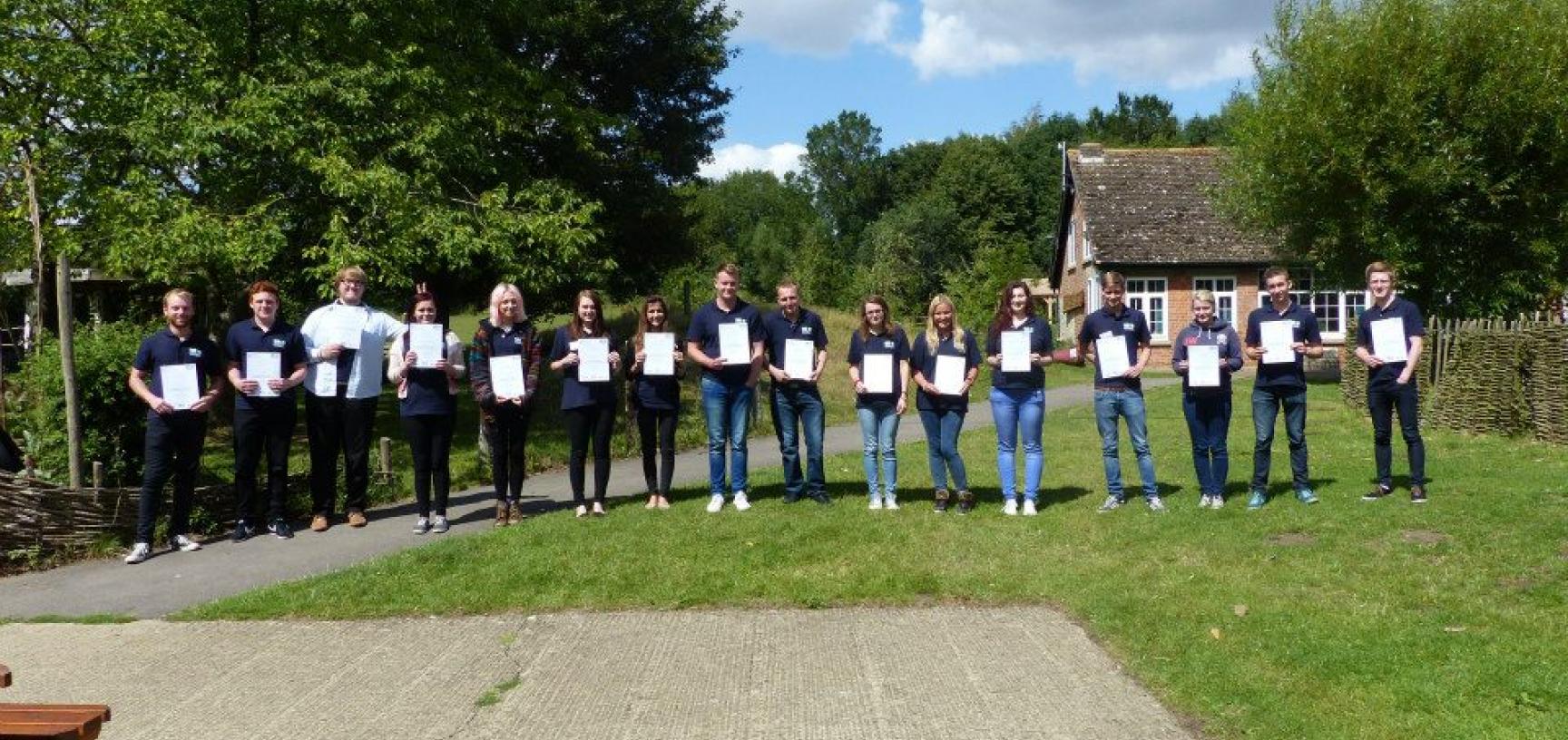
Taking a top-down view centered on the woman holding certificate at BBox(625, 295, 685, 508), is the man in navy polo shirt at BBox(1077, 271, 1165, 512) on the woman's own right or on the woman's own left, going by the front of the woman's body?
on the woman's own left

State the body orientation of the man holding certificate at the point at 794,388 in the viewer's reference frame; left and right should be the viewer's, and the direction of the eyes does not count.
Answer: facing the viewer

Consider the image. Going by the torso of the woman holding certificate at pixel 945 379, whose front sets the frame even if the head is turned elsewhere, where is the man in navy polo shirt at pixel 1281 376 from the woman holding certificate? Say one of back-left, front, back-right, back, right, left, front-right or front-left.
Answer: left

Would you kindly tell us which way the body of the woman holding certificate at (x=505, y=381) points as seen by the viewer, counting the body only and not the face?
toward the camera

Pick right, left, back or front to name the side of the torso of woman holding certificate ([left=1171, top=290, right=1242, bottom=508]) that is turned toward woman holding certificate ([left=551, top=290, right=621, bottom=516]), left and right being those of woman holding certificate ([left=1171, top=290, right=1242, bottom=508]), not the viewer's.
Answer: right

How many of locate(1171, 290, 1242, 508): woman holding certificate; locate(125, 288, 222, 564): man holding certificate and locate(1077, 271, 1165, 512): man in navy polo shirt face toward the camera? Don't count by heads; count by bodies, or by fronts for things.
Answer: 3

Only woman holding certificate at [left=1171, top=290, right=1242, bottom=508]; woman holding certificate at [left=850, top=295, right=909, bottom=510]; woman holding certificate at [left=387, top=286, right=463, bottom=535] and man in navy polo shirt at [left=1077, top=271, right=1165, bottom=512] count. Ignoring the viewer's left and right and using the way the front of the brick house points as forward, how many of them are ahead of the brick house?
4

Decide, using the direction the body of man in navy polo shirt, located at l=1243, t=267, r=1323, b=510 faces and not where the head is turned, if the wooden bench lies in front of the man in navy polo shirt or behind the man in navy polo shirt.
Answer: in front

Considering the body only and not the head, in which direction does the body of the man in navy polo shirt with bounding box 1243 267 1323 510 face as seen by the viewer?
toward the camera

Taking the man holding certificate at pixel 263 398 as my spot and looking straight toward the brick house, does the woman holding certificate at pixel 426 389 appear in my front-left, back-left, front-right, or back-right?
front-right

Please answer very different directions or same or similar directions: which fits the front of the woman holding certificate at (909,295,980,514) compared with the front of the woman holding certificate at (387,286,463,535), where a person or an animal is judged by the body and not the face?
same or similar directions

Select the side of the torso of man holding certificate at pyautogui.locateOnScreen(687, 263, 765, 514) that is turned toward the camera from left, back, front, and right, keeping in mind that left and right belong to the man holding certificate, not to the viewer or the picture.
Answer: front

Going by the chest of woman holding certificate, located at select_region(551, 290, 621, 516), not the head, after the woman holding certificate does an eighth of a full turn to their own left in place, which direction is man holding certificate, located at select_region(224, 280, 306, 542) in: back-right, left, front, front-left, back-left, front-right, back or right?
back-right

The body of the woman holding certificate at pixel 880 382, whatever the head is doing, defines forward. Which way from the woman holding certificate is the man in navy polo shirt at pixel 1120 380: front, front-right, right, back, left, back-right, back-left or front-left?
left
